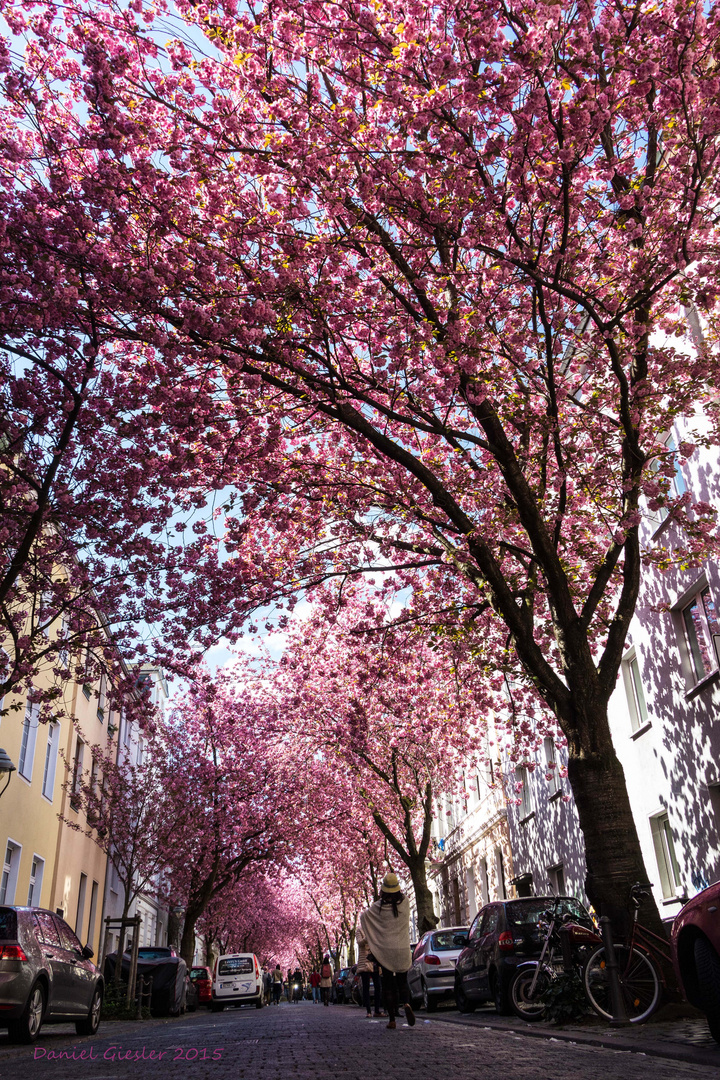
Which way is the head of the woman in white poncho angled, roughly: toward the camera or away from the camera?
away from the camera

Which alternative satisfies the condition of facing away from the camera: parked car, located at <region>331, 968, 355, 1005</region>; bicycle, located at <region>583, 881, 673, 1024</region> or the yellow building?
the parked car

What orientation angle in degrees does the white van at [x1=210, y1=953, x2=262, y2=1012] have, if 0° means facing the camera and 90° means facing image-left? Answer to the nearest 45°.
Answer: approximately 180°

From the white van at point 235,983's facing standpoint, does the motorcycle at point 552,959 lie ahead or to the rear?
to the rear

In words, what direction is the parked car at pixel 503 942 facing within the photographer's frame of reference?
facing away from the viewer and to the left of the viewer

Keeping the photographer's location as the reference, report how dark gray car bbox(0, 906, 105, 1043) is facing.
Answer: facing away from the viewer and to the right of the viewer

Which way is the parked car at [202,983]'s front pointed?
away from the camera

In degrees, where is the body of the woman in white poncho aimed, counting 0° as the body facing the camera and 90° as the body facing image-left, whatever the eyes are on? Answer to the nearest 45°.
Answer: approximately 180°

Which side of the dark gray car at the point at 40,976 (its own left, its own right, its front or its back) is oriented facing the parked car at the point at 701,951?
right
